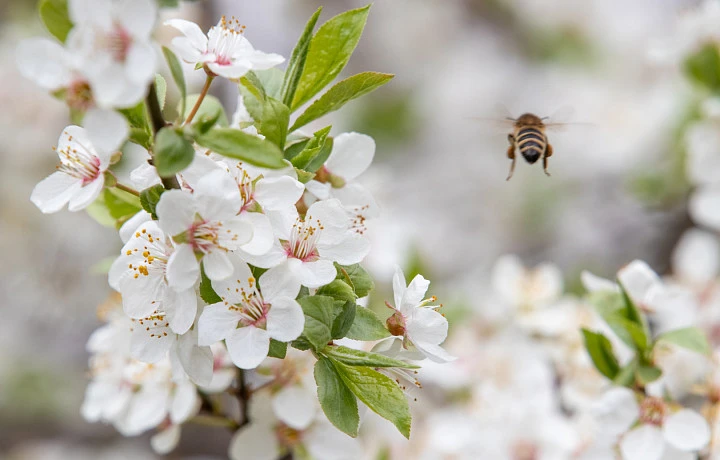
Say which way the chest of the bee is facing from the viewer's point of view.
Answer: away from the camera
